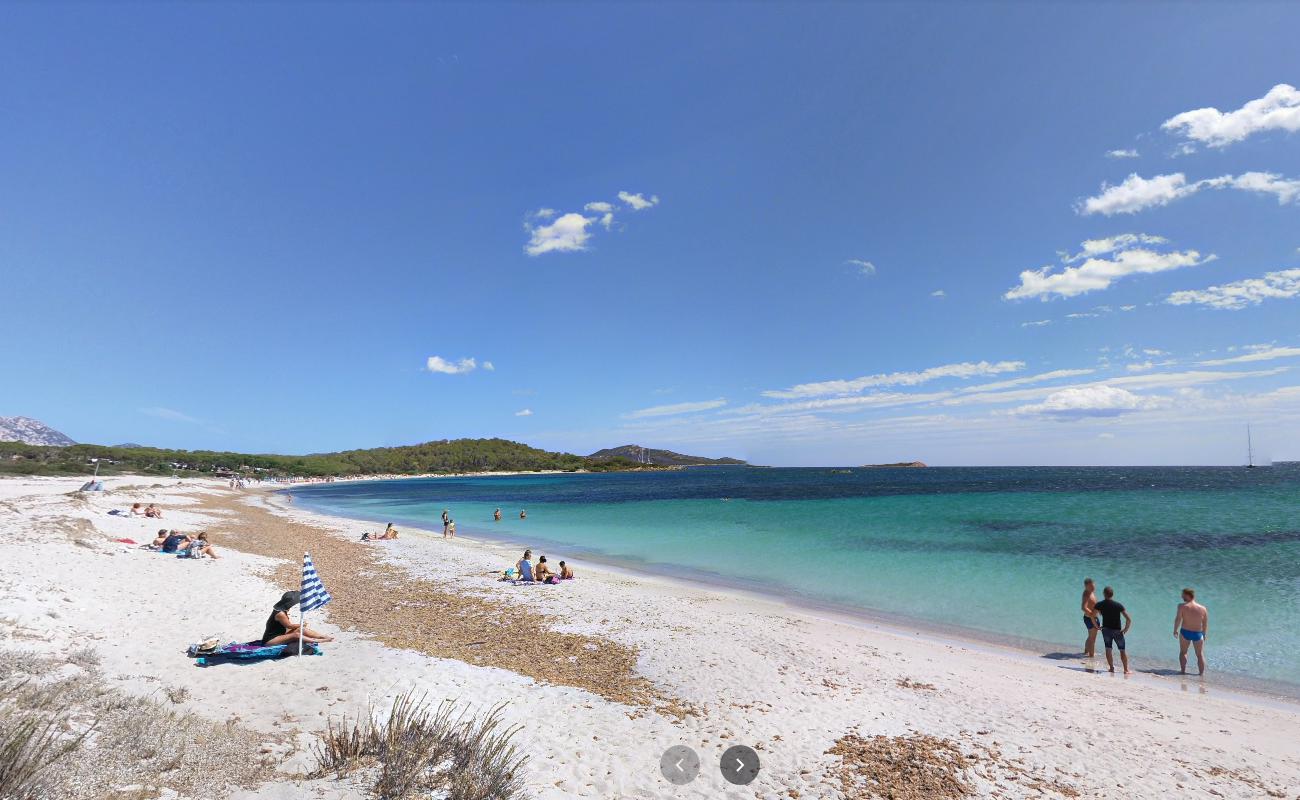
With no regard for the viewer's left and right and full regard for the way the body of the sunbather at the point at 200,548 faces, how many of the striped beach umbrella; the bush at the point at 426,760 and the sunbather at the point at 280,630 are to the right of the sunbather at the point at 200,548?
3

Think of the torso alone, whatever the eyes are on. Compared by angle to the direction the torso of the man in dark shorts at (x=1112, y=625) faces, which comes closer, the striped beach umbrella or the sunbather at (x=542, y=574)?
the sunbather

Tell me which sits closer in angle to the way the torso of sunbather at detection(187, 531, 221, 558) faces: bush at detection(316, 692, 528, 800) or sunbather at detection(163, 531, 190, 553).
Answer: the bush

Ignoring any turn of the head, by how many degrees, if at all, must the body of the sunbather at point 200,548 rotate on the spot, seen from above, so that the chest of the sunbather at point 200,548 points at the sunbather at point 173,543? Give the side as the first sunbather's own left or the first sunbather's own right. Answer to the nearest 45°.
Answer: approximately 135° to the first sunbather's own left

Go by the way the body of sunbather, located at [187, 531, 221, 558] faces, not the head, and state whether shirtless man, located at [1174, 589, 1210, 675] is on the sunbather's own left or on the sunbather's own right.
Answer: on the sunbather's own right

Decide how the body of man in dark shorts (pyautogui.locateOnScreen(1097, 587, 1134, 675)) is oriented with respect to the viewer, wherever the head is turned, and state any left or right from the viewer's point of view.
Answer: facing away from the viewer

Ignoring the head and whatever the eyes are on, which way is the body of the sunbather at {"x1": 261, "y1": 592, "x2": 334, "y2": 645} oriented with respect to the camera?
to the viewer's right

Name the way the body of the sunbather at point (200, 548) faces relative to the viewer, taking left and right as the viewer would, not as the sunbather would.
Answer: facing to the right of the viewer

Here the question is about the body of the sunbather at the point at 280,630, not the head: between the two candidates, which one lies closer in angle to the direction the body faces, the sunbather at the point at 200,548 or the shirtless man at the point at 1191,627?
the shirtless man

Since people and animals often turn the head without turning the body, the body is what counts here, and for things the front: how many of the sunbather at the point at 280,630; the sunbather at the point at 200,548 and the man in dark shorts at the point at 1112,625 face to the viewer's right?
2
